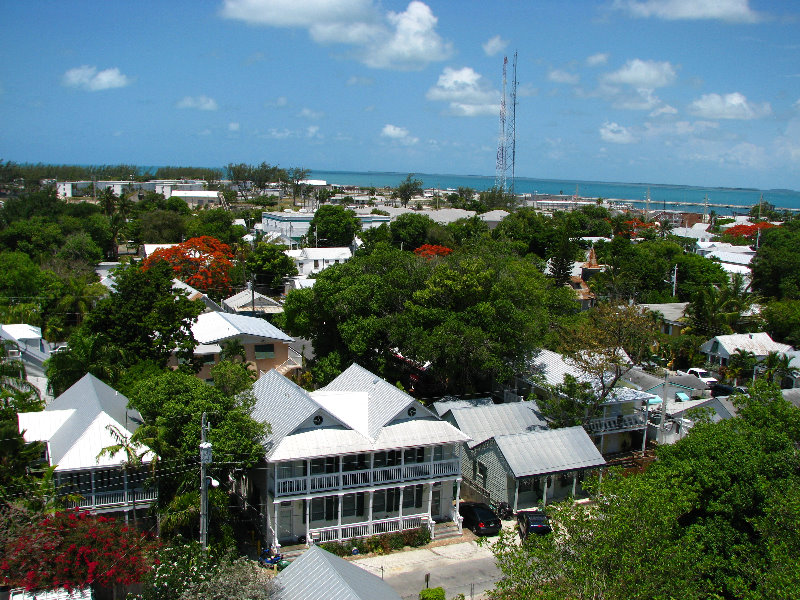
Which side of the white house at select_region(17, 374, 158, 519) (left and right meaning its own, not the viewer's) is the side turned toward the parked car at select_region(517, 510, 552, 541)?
left

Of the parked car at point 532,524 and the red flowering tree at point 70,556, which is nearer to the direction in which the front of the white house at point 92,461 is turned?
the red flowering tree

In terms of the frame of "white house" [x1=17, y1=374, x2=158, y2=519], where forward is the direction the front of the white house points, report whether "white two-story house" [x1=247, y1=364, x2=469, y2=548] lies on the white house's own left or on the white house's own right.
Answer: on the white house's own left

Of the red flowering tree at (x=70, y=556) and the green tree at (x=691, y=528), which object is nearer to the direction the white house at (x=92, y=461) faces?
the red flowering tree

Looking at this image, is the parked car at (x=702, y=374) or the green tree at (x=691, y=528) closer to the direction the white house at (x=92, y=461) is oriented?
the green tree

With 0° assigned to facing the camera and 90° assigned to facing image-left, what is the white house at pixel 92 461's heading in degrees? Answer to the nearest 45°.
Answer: approximately 0°

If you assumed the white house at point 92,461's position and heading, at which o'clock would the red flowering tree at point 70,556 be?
The red flowering tree is roughly at 12 o'clock from the white house.

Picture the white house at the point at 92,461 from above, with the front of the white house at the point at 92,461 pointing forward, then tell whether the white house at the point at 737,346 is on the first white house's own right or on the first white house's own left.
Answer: on the first white house's own left

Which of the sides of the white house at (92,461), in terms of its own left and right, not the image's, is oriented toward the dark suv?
left

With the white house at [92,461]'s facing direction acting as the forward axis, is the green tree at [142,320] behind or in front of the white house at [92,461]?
behind

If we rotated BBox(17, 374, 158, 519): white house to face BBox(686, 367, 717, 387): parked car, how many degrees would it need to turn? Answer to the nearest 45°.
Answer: approximately 90° to its left

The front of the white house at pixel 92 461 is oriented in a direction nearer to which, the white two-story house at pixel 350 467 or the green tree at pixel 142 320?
the white two-story house
